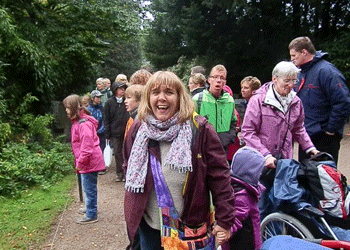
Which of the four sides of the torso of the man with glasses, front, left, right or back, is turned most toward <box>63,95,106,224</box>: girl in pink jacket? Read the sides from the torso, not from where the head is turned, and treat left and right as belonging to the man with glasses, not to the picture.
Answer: right

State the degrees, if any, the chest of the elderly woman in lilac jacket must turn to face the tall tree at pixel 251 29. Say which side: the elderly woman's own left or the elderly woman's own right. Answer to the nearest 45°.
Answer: approximately 135° to the elderly woman's own left

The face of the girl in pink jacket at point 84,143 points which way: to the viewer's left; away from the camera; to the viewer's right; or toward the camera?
to the viewer's left

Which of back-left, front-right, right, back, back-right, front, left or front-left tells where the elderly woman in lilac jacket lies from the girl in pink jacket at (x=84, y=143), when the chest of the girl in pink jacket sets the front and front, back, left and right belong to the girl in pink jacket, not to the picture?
back-left

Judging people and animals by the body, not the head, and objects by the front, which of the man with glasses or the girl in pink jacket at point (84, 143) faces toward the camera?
the man with glasses

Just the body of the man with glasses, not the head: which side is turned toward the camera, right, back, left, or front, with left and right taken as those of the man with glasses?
front

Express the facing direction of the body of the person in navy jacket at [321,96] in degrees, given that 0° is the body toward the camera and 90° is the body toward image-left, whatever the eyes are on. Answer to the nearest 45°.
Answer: approximately 90°

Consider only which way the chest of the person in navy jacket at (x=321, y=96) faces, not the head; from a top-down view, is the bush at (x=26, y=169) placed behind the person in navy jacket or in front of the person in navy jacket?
in front

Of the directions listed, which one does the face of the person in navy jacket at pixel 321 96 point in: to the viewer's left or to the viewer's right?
to the viewer's left

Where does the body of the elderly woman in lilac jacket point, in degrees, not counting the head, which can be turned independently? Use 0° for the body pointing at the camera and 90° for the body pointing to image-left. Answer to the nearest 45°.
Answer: approximately 315°

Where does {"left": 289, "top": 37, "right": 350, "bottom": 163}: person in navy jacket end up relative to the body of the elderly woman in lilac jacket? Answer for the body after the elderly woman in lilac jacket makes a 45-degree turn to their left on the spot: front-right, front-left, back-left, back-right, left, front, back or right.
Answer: front-left

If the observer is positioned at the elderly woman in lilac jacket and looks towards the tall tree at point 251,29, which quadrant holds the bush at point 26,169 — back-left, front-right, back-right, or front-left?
front-left

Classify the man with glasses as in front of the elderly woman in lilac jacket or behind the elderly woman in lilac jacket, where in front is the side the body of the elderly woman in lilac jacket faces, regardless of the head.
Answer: behind
